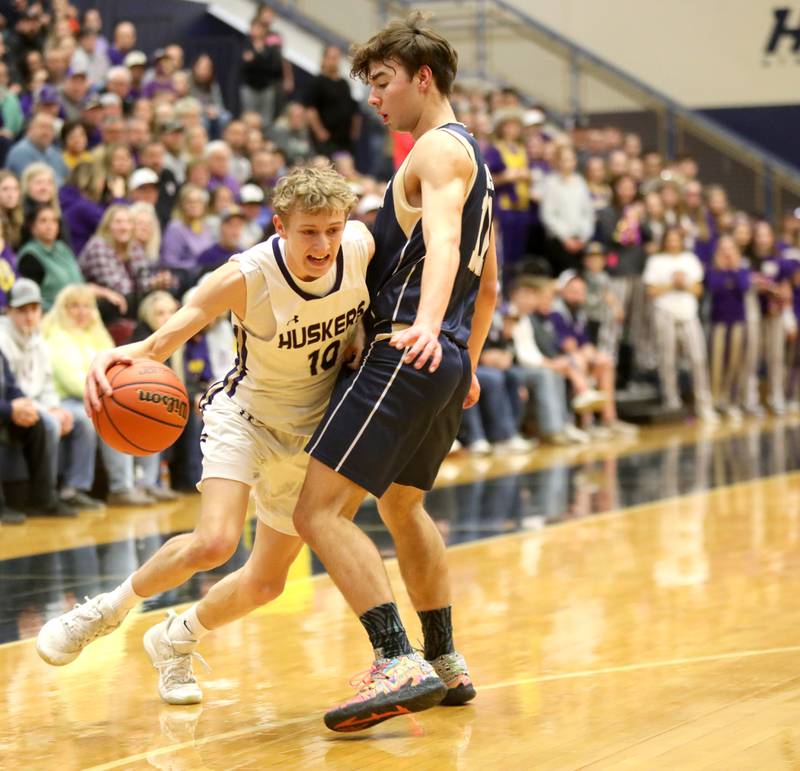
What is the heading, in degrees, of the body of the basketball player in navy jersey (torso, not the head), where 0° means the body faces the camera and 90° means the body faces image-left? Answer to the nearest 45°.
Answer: approximately 90°

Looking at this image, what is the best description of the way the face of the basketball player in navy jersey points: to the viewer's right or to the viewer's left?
to the viewer's left

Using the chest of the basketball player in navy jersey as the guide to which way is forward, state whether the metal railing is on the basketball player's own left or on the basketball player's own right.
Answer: on the basketball player's own right
